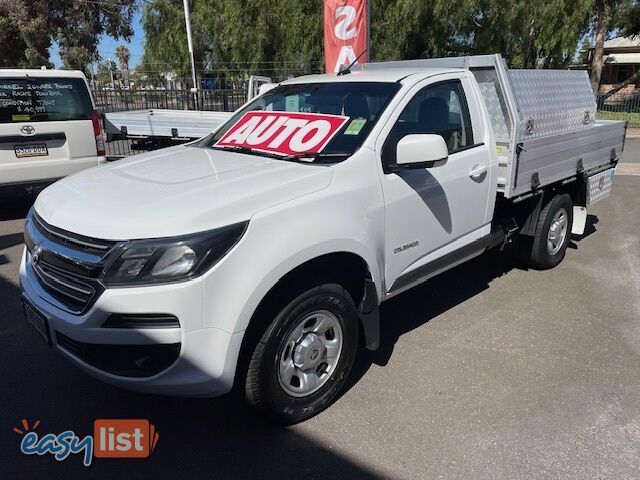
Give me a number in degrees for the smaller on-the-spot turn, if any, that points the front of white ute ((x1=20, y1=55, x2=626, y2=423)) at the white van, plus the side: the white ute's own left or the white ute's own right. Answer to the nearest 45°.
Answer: approximately 90° to the white ute's own right

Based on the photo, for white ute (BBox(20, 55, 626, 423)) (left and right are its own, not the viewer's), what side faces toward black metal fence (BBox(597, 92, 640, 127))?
back

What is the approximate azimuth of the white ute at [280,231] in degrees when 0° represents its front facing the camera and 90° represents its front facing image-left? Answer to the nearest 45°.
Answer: approximately 45°

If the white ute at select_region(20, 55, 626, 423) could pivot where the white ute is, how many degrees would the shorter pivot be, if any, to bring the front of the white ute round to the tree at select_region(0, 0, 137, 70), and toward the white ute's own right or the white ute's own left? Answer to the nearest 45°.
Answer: approximately 90° to the white ute's own right

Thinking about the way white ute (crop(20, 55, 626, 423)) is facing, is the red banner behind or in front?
behind
